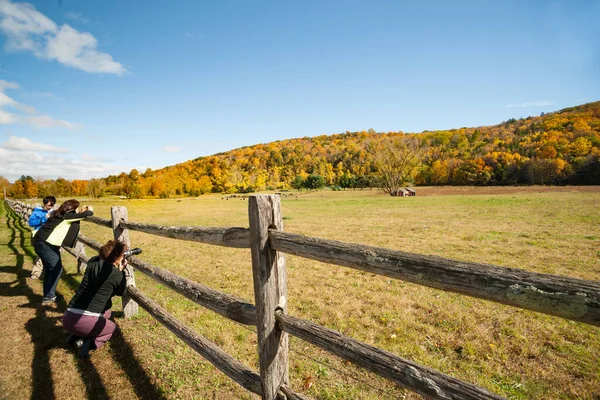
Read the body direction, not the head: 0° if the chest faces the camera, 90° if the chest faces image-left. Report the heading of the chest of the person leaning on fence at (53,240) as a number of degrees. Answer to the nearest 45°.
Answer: approximately 270°

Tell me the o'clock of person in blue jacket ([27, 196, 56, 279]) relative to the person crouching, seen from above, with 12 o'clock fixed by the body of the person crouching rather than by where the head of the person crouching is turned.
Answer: The person in blue jacket is roughly at 10 o'clock from the person crouching.

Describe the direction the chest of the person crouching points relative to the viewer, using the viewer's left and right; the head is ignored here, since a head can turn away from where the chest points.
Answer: facing away from the viewer and to the right of the viewer

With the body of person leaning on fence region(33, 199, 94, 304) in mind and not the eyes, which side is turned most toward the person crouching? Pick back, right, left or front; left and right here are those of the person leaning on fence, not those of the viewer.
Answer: right

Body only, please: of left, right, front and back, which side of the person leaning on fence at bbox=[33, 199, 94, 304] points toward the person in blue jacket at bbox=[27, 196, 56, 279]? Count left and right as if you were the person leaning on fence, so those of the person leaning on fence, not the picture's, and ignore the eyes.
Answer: left

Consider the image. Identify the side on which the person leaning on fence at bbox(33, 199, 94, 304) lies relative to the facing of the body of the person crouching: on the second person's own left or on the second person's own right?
on the second person's own left

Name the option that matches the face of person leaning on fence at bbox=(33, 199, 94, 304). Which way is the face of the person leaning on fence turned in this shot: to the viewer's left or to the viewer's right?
to the viewer's right

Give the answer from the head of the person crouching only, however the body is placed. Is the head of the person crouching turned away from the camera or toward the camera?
away from the camera
